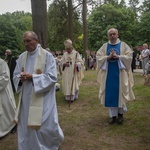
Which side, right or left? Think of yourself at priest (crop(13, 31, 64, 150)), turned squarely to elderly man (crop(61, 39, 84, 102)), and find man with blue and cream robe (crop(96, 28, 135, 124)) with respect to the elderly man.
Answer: right

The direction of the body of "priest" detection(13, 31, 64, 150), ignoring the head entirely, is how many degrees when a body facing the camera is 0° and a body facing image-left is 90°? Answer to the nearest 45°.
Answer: approximately 45°

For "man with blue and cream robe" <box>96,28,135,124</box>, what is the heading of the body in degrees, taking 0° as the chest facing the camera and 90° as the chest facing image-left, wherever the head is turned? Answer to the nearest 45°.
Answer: approximately 0°

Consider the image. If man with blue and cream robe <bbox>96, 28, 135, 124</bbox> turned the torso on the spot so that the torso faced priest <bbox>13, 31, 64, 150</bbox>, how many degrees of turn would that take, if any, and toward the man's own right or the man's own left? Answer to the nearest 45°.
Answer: approximately 45° to the man's own right

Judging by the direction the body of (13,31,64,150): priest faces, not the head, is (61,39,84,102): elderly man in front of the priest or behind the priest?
behind

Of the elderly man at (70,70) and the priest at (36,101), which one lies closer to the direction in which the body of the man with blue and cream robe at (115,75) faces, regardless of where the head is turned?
the priest
